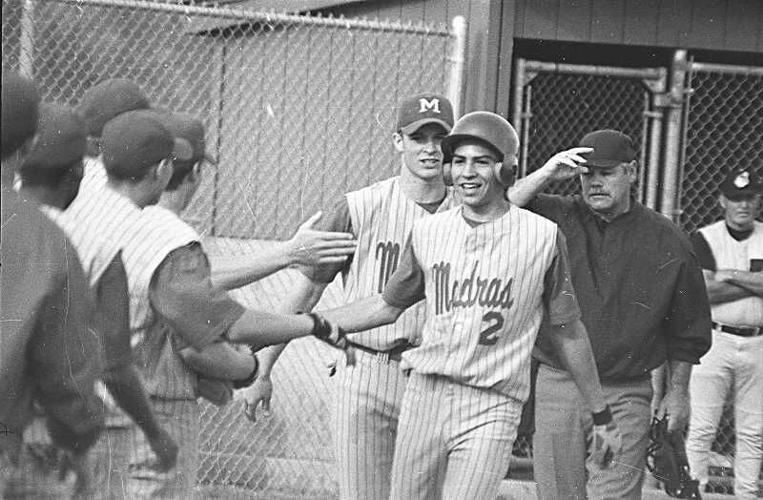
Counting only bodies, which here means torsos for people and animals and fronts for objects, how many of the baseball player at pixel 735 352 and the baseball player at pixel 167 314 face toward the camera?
1

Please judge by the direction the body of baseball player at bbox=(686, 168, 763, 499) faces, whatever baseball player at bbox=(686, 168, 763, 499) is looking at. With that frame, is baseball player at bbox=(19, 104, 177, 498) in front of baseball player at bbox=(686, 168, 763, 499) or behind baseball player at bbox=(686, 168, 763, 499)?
in front

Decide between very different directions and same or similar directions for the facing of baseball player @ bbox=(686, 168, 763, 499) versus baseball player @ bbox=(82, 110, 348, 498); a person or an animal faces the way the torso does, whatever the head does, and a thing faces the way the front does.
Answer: very different directions

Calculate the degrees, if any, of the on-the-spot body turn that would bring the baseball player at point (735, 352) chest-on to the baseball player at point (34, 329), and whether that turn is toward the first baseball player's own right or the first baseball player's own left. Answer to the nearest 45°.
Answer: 0° — they already face them

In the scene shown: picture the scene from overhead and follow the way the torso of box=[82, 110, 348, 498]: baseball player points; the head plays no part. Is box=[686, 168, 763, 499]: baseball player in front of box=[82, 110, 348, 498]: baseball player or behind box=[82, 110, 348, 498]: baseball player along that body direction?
in front

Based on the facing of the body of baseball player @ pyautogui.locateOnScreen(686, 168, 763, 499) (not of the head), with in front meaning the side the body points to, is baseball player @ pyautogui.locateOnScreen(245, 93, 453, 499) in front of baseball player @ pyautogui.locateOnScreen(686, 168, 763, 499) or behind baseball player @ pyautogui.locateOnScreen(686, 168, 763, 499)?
in front

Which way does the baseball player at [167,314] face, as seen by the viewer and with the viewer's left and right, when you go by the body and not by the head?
facing away from the viewer and to the right of the viewer

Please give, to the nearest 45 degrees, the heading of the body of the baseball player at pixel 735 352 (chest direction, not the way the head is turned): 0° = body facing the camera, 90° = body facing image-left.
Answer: approximately 0°

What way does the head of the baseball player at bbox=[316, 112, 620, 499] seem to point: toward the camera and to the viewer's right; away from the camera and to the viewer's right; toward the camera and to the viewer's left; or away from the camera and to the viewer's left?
toward the camera and to the viewer's left
